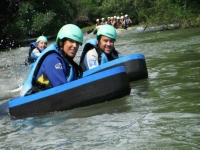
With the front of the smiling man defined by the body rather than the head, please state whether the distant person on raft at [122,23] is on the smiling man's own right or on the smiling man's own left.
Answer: on the smiling man's own left

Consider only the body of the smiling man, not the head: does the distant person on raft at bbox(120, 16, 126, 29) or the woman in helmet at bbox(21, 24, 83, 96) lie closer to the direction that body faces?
the woman in helmet

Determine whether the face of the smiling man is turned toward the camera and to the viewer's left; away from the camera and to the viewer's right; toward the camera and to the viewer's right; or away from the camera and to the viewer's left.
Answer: toward the camera and to the viewer's right

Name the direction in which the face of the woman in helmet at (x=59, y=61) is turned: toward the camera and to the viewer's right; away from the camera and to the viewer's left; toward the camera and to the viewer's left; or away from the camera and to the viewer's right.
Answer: toward the camera and to the viewer's right

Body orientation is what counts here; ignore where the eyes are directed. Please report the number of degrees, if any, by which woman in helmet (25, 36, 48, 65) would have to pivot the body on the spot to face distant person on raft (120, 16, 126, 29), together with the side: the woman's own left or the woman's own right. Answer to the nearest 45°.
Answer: approximately 135° to the woman's own left

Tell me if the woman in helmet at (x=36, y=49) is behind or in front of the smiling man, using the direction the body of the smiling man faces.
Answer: behind

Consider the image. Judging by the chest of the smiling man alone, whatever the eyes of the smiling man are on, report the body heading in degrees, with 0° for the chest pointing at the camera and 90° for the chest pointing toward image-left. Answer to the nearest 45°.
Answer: approximately 315°

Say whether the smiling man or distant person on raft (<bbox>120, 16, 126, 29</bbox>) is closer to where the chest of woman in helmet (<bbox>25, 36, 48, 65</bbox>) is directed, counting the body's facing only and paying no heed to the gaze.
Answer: the smiling man
